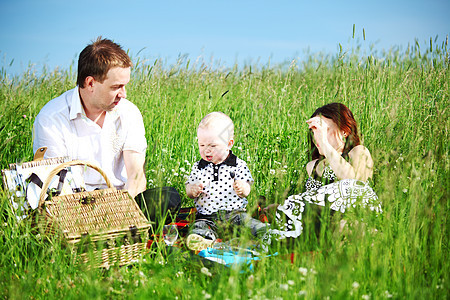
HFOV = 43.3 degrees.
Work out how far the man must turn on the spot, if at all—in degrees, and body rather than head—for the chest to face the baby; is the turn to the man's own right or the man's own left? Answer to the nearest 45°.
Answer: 0° — they already face them

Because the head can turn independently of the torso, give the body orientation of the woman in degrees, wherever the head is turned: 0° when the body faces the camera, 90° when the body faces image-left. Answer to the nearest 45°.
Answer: approximately 45°

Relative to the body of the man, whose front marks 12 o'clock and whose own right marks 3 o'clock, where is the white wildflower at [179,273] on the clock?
The white wildflower is roughly at 1 o'clock from the man.

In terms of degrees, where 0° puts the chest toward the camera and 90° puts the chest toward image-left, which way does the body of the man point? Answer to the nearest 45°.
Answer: approximately 315°

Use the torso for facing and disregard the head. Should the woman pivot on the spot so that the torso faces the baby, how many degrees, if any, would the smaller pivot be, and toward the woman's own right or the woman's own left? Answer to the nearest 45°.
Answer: approximately 45° to the woman's own right

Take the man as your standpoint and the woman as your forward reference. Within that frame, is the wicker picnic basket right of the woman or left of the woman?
right

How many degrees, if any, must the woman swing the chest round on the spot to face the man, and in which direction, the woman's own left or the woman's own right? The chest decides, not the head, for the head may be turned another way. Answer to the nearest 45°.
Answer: approximately 45° to the woman's own right
